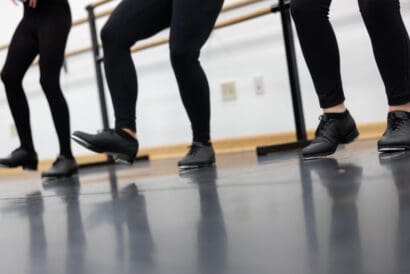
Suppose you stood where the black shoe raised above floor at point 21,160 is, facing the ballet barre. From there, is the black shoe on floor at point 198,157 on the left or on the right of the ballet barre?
right

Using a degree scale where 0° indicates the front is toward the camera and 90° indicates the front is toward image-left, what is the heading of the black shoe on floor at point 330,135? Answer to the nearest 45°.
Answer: approximately 45°

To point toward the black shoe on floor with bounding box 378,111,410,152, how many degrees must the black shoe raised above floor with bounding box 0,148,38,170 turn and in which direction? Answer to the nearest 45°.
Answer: approximately 135° to its left

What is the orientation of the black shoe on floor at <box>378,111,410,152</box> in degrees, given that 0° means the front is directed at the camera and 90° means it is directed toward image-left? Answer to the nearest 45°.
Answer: approximately 45°

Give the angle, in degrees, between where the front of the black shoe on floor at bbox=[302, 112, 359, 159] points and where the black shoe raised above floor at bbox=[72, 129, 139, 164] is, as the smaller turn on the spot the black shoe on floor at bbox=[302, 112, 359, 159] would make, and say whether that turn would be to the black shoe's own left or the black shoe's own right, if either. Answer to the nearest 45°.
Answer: approximately 45° to the black shoe's own right

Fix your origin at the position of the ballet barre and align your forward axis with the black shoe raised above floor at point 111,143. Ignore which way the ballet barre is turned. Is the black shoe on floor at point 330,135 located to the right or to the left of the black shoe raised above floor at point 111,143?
left

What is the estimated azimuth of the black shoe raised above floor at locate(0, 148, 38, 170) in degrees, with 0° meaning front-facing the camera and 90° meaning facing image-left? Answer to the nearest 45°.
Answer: approximately 90°
